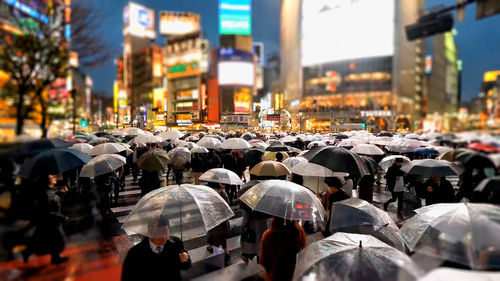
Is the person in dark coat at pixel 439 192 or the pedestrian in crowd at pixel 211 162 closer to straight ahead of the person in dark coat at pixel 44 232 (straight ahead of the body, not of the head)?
the person in dark coat

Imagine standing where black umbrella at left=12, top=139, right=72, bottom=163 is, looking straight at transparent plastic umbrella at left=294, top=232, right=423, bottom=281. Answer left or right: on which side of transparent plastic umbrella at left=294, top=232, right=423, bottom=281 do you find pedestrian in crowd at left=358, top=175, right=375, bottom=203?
left
